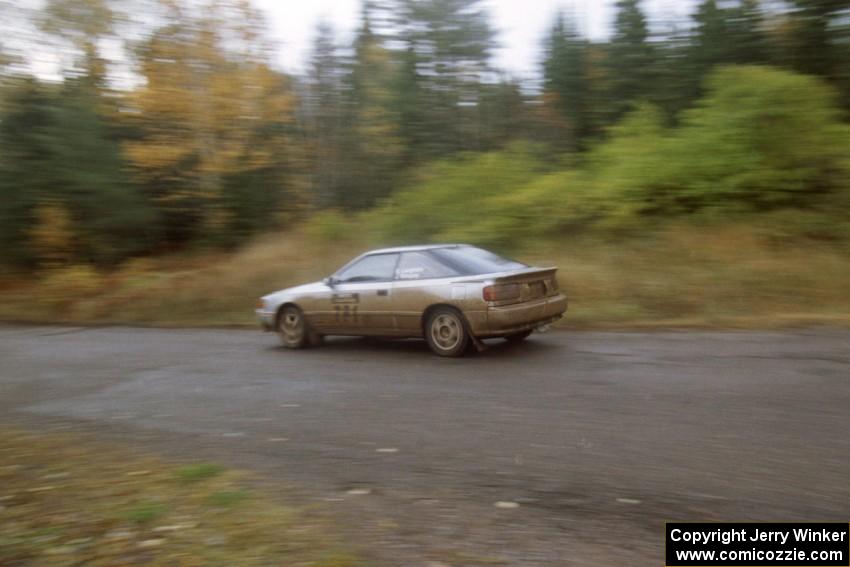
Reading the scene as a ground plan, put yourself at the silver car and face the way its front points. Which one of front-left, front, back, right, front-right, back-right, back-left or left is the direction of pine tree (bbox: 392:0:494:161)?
front-right

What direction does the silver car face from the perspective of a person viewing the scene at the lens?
facing away from the viewer and to the left of the viewer

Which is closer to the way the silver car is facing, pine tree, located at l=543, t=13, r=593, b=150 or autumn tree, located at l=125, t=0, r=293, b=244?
the autumn tree

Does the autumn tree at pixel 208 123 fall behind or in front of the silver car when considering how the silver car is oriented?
in front

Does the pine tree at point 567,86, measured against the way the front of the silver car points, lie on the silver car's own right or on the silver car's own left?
on the silver car's own right

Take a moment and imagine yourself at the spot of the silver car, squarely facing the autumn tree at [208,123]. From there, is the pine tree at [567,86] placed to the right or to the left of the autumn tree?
right

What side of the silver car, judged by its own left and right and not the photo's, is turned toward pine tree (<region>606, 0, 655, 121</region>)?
right

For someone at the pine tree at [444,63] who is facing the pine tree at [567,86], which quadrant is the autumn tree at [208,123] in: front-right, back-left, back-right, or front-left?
back-right
